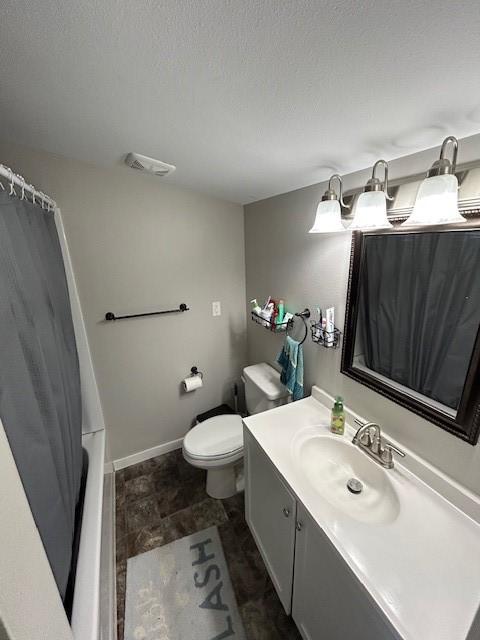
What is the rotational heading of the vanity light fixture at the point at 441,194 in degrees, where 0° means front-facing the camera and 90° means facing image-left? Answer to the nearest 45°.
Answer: approximately 45°

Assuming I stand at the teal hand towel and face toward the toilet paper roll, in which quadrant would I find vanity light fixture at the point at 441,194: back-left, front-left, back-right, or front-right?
back-left

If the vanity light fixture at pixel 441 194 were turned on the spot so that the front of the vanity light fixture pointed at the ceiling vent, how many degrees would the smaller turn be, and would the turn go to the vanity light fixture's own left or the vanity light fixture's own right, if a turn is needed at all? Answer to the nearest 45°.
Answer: approximately 45° to the vanity light fixture's own right
